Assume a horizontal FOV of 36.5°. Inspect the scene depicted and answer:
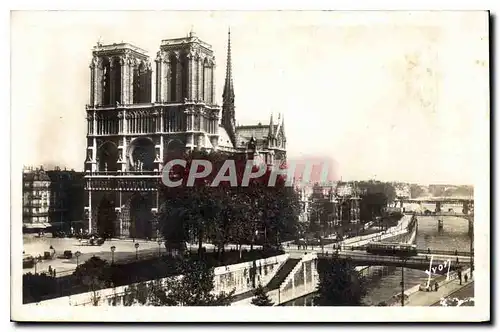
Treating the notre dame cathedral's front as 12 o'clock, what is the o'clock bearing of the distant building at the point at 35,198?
The distant building is roughly at 1 o'clock from the notre dame cathedral.

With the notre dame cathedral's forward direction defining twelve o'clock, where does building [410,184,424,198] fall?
The building is roughly at 6 o'clock from the notre dame cathedral.

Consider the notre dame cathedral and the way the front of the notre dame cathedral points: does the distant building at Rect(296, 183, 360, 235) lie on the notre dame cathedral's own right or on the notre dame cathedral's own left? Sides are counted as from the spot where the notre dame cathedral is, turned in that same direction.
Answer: on the notre dame cathedral's own left

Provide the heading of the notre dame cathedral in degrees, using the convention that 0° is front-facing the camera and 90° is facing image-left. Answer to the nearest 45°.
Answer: approximately 45°

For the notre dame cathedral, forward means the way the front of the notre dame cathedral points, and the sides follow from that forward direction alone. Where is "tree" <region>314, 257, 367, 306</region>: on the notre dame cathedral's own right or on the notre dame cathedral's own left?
on the notre dame cathedral's own left
